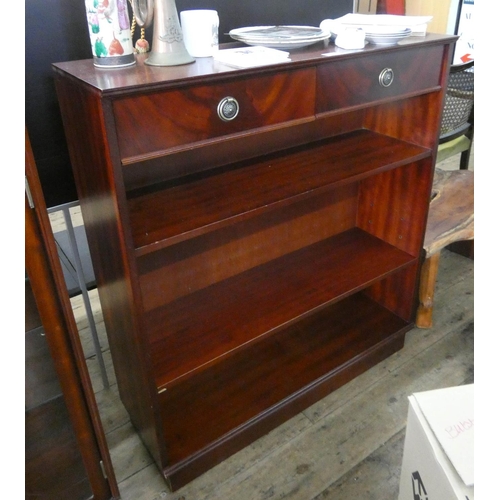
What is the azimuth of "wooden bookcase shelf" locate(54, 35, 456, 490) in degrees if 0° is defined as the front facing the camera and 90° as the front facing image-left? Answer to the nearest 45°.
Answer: approximately 315°

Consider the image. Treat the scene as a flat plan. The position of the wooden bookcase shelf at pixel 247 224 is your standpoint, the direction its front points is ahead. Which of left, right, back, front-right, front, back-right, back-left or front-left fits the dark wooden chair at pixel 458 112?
left
